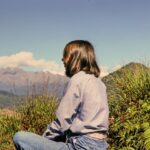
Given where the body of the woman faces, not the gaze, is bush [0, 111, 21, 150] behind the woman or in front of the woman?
in front

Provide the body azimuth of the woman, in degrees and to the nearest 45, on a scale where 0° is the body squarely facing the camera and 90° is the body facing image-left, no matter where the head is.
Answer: approximately 135°

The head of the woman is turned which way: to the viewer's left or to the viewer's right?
to the viewer's left
